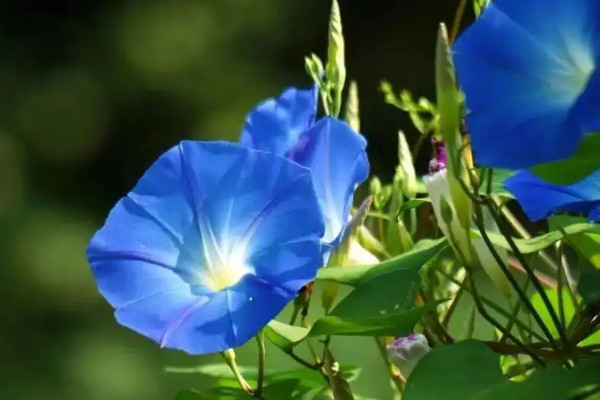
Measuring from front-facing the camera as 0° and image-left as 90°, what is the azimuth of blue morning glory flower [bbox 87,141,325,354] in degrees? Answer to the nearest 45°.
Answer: approximately 0°
